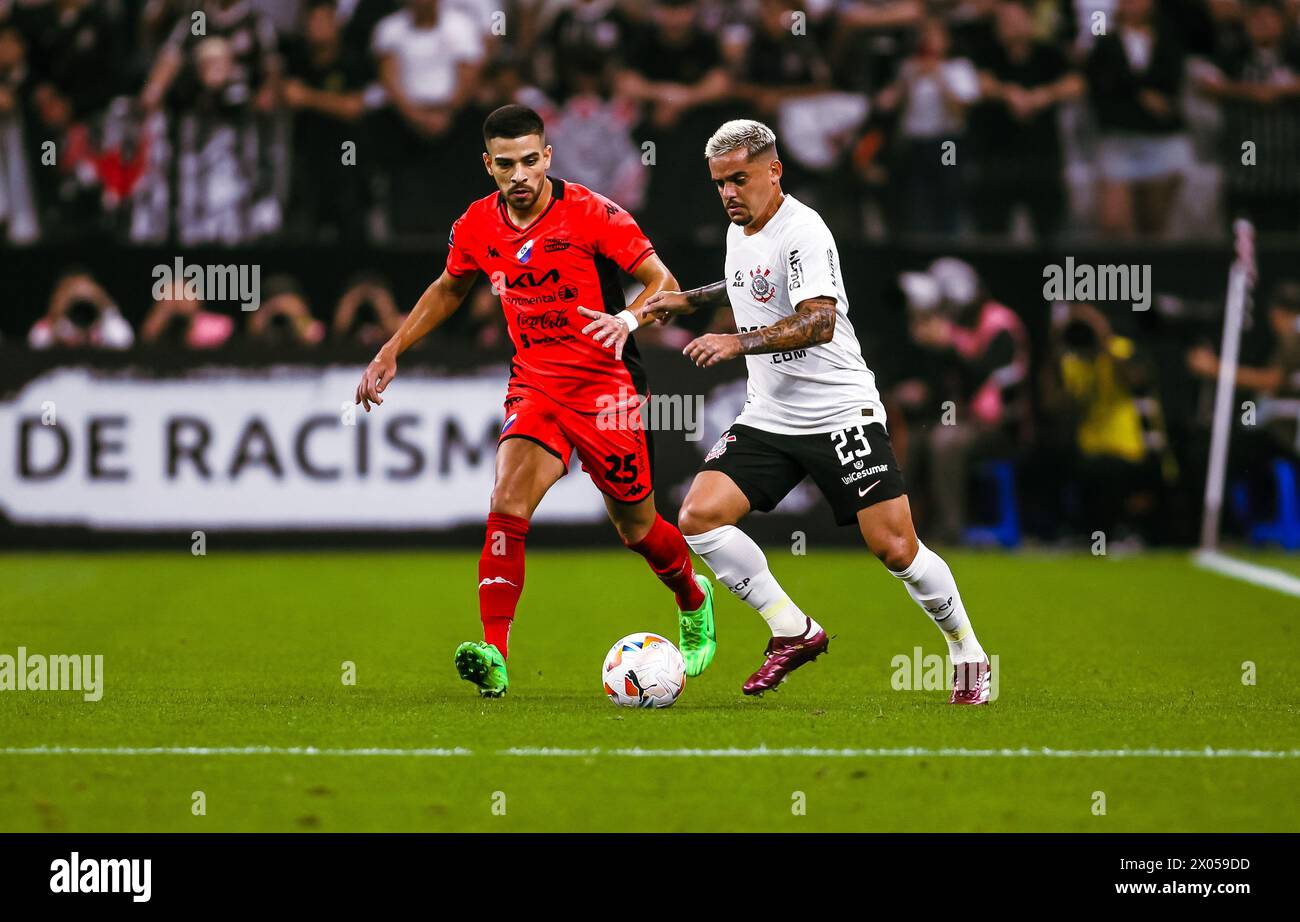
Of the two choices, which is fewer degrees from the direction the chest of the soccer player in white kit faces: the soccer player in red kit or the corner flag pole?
the soccer player in red kit

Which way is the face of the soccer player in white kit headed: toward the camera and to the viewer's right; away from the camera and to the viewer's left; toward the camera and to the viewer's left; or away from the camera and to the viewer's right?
toward the camera and to the viewer's left

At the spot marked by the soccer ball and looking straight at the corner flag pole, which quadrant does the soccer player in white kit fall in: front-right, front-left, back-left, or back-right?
front-right

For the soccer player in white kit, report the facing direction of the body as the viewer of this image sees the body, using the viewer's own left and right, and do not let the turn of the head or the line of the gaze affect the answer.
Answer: facing the viewer and to the left of the viewer

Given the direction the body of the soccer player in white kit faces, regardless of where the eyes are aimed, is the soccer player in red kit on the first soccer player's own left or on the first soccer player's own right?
on the first soccer player's own right

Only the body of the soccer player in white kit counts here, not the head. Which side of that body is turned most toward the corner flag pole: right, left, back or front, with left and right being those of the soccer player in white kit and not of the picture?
back
